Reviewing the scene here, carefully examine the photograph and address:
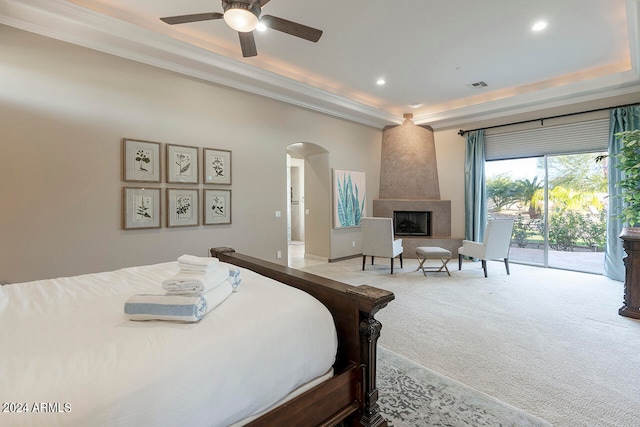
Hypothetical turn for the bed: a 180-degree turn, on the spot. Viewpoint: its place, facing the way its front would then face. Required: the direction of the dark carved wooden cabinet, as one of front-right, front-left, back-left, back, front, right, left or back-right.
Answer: back-left

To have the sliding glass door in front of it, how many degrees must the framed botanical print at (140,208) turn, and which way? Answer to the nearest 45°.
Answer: approximately 45° to its left

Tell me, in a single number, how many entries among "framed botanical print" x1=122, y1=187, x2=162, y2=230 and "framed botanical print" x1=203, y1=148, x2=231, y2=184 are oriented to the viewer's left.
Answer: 0

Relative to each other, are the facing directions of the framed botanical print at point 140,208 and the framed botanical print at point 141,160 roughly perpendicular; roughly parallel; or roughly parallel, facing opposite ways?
roughly parallel

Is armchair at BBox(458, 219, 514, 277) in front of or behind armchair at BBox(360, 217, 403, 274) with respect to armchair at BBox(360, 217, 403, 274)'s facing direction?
in front

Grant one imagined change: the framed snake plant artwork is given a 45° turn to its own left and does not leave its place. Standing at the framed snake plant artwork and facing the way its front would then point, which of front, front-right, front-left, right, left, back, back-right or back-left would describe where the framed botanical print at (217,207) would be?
back-right

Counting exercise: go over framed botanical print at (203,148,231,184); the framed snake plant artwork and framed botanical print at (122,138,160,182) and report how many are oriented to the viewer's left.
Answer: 0

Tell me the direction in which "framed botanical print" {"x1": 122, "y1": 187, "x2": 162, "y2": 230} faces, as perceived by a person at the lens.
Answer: facing the viewer and to the right of the viewer

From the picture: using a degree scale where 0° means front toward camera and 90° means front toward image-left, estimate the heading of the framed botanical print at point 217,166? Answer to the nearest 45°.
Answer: approximately 315°

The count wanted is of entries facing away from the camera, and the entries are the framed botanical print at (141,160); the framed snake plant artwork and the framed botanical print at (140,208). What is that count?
0

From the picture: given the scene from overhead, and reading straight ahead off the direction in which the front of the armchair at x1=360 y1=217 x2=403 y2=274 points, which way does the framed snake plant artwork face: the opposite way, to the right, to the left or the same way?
to the right

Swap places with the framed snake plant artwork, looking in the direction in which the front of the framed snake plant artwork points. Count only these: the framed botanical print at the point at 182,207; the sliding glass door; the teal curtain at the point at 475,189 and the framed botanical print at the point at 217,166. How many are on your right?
2

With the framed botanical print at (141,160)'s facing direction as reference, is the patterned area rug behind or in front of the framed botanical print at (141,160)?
in front

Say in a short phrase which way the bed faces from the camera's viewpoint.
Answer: facing away from the viewer and to the right of the viewer

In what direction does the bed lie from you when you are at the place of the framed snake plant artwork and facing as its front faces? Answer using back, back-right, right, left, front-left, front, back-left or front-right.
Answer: front-right
